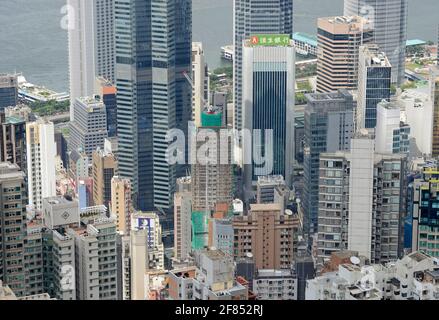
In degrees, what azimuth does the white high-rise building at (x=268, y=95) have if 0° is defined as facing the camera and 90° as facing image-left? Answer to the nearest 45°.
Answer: approximately 0°

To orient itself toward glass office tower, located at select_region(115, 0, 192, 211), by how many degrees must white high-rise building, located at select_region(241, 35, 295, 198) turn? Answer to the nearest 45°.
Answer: approximately 90° to its right

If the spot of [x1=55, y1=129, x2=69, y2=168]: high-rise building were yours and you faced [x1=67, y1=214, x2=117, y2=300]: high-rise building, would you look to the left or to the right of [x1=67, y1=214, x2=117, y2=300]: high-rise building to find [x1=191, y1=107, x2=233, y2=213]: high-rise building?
left

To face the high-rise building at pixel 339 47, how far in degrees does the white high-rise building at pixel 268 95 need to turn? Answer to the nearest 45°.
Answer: approximately 135° to its left

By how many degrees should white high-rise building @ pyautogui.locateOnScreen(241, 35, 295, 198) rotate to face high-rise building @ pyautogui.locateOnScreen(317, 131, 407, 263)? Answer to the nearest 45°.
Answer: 0° — it already faces it

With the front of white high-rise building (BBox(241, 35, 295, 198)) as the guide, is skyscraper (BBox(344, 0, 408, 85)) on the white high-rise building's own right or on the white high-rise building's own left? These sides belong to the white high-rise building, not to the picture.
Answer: on the white high-rise building's own left

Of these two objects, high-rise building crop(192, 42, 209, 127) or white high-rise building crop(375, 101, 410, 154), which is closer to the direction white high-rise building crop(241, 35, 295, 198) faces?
the white high-rise building

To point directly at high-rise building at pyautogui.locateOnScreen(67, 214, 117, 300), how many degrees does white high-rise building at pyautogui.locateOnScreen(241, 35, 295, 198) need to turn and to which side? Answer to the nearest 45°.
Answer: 0° — it already faces it

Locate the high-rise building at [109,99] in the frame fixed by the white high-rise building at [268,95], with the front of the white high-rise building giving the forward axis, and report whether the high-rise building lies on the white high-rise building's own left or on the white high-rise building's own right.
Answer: on the white high-rise building's own right

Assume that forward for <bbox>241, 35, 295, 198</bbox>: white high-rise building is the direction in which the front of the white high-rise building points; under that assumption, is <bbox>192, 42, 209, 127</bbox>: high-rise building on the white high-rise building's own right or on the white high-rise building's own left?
on the white high-rise building's own right

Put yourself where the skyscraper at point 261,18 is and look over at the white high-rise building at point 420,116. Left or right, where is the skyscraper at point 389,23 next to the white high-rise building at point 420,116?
left
